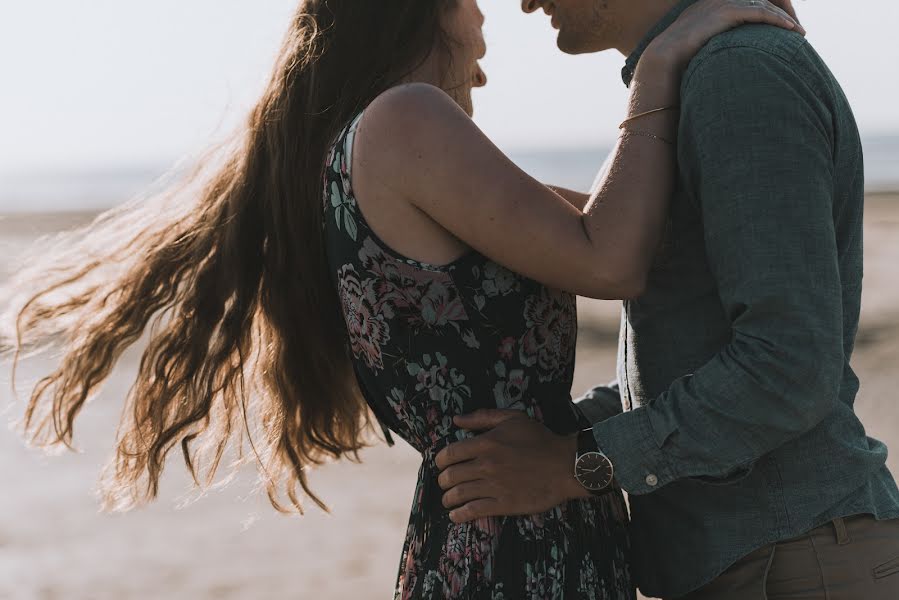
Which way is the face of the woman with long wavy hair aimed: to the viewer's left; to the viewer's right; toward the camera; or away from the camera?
to the viewer's right

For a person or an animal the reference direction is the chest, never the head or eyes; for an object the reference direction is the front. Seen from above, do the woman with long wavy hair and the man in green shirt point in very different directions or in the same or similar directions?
very different directions

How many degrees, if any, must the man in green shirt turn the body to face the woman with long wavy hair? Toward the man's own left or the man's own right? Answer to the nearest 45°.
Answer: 0° — they already face them

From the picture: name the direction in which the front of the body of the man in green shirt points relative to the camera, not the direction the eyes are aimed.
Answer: to the viewer's left

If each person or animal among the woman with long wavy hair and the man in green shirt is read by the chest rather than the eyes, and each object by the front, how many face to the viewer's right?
1

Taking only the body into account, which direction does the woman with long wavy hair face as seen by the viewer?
to the viewer's right
